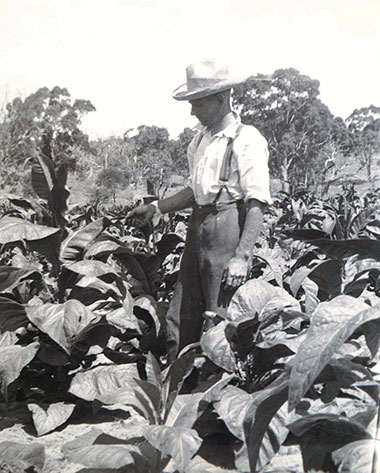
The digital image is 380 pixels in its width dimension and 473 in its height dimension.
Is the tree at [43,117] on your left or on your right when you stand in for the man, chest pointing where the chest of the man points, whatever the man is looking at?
on your right

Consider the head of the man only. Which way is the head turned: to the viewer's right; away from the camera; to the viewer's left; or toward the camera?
to the viewer's left

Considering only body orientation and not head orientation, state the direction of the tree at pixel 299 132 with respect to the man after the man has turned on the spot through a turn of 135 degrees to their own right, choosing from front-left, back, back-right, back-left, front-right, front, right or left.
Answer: front

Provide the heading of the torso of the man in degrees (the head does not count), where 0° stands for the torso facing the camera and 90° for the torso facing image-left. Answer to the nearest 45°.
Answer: approximately 45°

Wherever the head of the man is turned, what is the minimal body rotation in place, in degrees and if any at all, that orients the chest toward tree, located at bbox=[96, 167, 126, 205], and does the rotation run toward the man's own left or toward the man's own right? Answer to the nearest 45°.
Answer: approximately 135° to the man's own right
